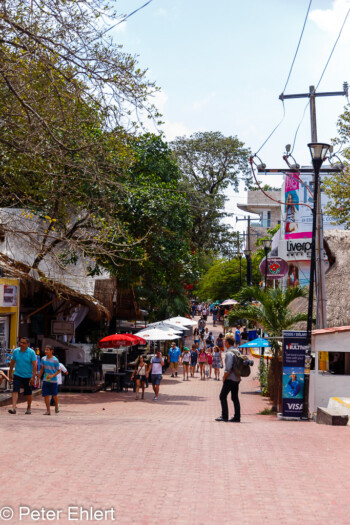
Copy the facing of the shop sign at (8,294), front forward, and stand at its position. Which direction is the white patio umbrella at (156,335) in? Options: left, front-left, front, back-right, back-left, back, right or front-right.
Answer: back-left

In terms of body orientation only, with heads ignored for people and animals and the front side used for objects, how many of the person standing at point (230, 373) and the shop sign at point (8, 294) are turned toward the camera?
1

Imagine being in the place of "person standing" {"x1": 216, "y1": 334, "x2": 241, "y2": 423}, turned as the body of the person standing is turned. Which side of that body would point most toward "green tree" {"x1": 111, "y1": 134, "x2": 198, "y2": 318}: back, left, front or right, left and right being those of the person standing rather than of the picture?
right

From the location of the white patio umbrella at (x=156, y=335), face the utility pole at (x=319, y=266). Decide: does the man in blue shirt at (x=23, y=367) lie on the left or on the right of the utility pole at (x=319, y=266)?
right

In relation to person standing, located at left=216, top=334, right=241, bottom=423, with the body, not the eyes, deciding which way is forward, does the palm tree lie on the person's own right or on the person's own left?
on the person's own right

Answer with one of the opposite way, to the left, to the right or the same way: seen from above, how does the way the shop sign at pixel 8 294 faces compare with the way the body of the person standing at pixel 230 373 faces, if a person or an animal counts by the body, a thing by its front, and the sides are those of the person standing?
to the left

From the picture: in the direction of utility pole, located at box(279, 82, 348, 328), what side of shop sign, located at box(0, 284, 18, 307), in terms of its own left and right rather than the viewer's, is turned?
left

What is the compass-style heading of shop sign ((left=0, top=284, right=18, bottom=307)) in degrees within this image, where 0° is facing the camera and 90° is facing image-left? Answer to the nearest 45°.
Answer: approximately 0°

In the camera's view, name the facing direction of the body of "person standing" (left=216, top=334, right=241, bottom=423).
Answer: to the viewer's left

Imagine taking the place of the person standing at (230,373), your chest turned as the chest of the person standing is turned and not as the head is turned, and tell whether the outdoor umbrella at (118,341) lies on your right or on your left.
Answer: on your right

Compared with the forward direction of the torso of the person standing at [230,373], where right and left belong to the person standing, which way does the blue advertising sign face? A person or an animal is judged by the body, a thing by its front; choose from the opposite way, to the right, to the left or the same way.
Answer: to the left

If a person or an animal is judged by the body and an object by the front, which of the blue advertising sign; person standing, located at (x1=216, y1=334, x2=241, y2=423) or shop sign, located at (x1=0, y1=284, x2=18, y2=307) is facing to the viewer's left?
the person standing

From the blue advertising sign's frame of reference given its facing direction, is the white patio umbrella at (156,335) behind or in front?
behind
